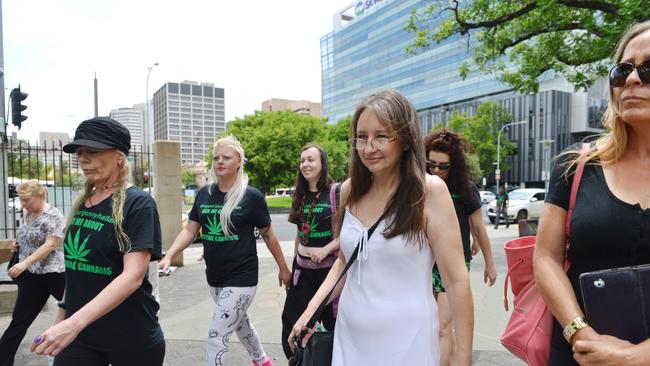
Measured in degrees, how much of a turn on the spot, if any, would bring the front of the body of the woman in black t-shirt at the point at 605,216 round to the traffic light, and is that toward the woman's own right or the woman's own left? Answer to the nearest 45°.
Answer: approximately 90° to the woman's own right

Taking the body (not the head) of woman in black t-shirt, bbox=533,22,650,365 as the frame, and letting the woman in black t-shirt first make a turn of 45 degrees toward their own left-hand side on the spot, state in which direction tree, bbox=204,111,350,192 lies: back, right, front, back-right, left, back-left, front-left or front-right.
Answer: back

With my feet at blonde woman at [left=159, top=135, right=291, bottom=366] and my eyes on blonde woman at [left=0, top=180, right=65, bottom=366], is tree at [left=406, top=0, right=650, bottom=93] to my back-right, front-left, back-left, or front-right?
back-right

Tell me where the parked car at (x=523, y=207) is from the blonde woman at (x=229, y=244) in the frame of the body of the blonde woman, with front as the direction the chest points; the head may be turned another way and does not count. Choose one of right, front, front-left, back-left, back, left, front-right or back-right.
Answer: back

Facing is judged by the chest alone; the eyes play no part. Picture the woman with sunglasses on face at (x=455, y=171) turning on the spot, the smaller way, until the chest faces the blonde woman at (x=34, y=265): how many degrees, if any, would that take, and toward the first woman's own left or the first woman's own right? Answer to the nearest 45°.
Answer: approximately 45° to the first woman's own right

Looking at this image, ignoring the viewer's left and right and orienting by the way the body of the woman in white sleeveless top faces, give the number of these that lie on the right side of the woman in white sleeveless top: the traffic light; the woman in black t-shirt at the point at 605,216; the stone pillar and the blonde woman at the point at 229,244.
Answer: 3

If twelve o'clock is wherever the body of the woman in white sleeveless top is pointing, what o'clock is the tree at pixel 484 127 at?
The tree is roughly at 5 o'clock from the woman in white sleeveless top.

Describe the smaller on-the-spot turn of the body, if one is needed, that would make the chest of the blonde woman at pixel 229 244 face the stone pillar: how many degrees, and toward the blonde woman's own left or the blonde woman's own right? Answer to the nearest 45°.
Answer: approximately 135° to the blonde woman's own right

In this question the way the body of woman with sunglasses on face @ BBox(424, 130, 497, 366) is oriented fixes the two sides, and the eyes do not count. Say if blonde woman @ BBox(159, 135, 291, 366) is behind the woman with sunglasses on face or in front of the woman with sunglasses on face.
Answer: in front

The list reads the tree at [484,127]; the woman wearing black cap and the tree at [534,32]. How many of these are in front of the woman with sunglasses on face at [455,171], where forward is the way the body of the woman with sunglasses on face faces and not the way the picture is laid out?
1
